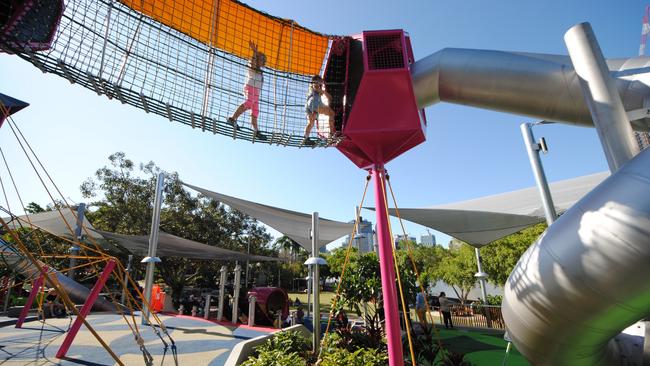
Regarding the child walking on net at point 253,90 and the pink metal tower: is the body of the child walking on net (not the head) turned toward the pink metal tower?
yes

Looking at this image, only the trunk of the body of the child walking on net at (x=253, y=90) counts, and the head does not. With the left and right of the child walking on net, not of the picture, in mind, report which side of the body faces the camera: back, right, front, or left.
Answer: right

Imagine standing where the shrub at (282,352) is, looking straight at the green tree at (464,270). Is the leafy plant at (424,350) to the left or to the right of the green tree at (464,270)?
right
